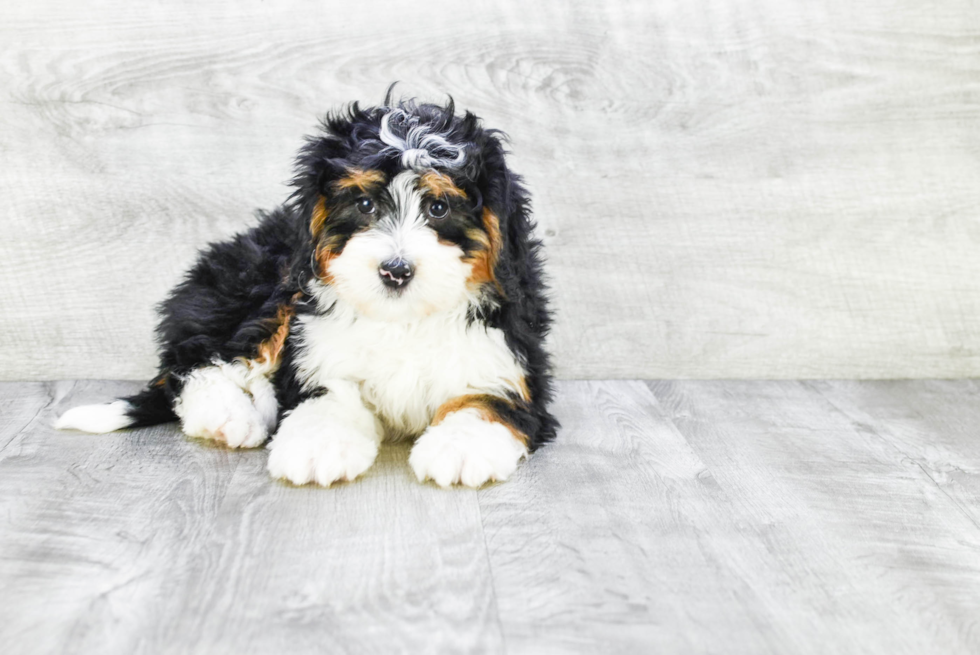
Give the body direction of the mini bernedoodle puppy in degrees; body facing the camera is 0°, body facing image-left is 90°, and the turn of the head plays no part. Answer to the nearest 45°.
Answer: approximately 315°
